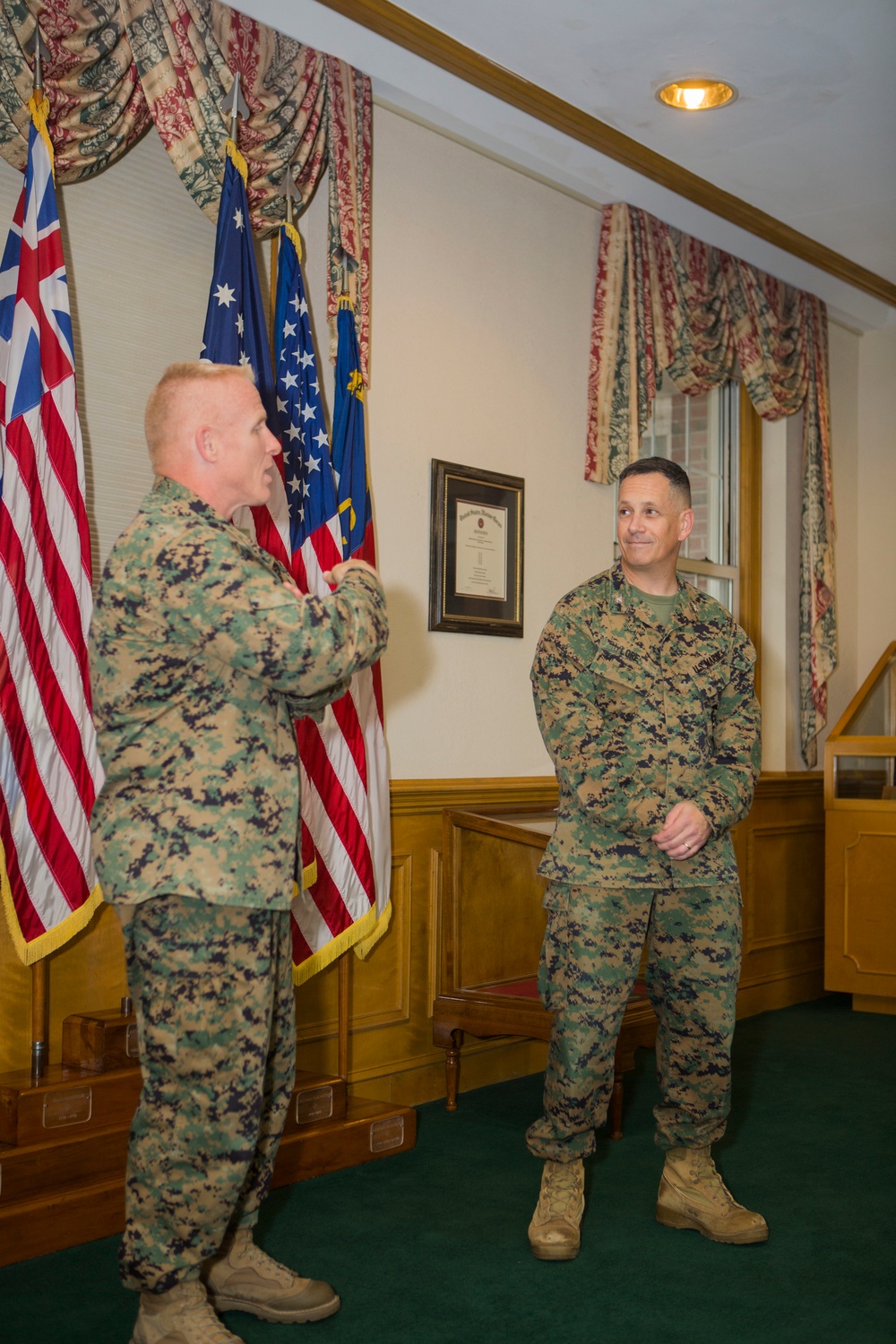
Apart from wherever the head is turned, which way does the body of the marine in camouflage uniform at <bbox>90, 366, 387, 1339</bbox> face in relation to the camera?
to the viewer's right

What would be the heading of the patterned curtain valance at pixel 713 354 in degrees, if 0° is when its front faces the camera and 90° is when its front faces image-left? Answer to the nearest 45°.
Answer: approximately 315°

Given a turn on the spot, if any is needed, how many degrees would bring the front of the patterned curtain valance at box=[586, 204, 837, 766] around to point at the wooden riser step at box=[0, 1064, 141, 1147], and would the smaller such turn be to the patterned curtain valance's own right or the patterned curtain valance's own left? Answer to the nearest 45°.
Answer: approximately 90° to the patterned curtain valance's own right

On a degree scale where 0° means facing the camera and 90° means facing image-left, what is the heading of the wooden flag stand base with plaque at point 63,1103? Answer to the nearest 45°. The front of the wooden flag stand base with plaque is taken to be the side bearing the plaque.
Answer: approximately 315°

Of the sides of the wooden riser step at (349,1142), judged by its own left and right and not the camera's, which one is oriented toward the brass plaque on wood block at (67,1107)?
right

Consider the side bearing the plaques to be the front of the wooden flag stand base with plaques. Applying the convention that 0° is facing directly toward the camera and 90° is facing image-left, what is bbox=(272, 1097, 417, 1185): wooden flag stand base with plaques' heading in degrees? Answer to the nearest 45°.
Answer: approximately 315°

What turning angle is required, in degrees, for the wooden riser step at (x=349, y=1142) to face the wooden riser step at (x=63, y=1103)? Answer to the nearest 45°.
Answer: approximately 90° to its right
